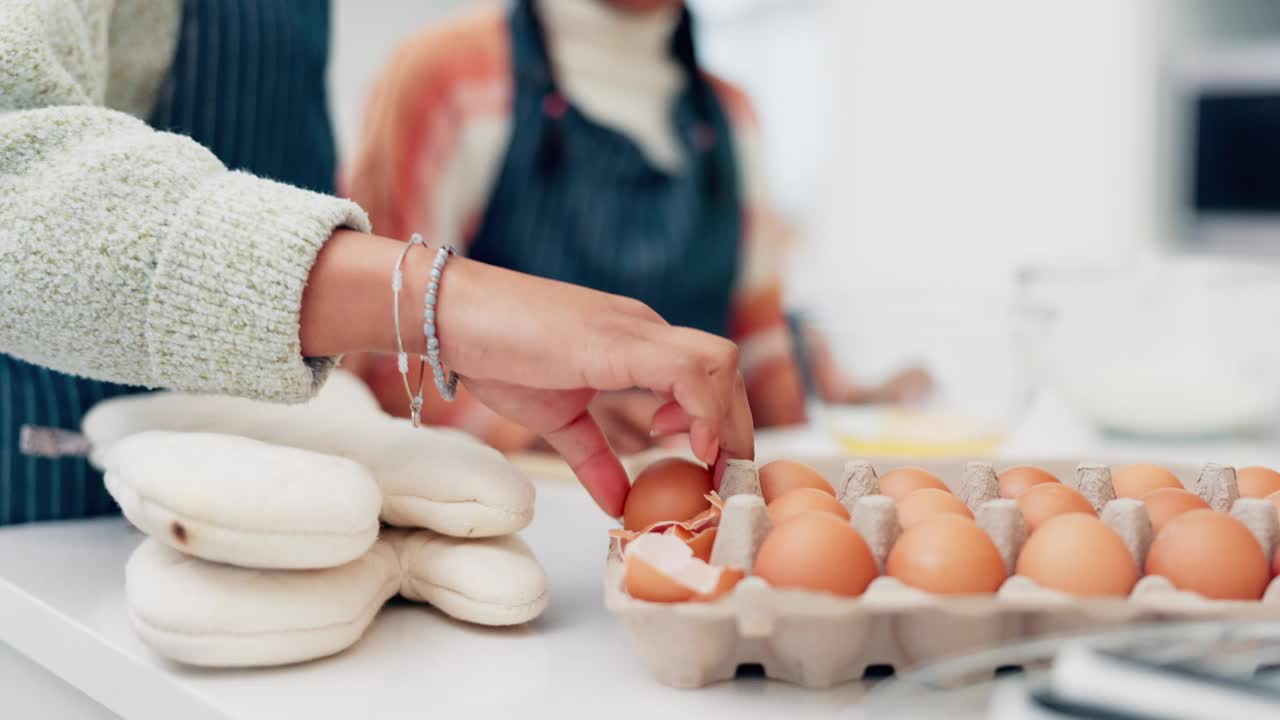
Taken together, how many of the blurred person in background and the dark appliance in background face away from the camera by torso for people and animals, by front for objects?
0

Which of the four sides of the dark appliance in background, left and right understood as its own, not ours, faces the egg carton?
front

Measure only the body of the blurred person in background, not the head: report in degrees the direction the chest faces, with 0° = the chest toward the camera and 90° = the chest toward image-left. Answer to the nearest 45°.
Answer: approximately 315°

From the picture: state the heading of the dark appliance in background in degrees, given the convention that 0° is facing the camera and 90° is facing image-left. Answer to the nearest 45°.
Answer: approximately 0°

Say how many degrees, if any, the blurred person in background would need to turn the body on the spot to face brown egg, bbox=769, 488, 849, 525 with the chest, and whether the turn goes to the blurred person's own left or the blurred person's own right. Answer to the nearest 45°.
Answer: approximately 45° to the blurred person's own right

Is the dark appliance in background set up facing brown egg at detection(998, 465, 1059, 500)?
yes

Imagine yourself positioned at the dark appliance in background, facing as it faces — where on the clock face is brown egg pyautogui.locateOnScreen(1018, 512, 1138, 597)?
The brown egg is roughly at 12 o'clock from the dark appliance in background.

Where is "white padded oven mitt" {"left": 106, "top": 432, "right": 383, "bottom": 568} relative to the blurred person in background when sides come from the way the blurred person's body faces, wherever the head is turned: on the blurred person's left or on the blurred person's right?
on the blurred person's right

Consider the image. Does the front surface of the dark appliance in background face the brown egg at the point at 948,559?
yes

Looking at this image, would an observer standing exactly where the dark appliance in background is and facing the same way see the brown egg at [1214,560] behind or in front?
in front

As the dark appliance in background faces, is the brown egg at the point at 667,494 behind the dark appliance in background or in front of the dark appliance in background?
in front

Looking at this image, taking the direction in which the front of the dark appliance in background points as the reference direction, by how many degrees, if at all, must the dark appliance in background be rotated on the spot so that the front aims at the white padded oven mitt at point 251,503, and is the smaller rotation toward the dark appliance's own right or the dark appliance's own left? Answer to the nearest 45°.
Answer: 0° — it already faces it

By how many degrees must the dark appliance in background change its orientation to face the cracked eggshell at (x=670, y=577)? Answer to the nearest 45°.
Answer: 0° — it already faces it
